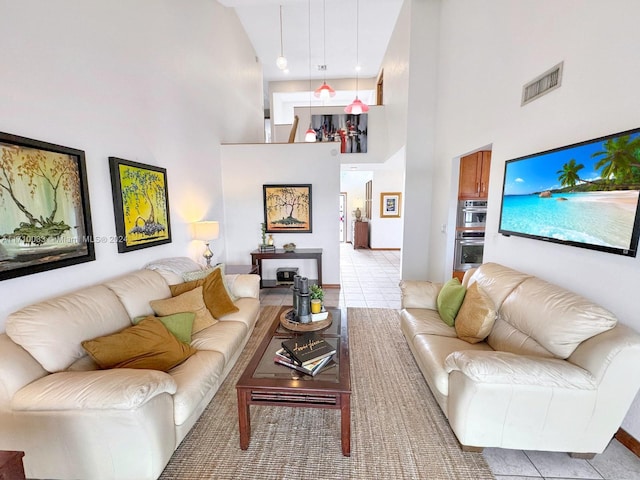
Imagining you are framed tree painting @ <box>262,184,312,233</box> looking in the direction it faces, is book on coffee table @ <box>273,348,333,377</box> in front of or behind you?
in front

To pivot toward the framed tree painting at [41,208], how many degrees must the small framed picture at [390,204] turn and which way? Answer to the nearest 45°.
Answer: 0° — it already faces it

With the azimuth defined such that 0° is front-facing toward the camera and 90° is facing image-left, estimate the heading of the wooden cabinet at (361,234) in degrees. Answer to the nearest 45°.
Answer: approximately 0°

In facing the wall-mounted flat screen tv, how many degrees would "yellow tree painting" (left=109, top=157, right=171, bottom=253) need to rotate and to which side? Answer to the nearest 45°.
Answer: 0° — it already faces it

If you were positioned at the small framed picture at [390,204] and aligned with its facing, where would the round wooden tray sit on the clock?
The round wooden tray is roughly at 12 o'clock from the small framed picture.

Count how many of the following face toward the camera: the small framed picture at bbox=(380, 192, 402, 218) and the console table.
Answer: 2

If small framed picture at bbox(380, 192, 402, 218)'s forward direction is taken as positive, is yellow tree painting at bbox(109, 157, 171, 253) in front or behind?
in front

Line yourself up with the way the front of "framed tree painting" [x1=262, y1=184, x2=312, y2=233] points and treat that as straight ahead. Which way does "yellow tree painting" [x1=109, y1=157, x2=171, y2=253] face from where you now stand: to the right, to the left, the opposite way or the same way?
to the left

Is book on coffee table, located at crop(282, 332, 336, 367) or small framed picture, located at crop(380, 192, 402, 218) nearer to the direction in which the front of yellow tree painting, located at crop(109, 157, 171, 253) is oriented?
the book on coffee table

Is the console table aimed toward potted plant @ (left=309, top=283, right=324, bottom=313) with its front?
yes
